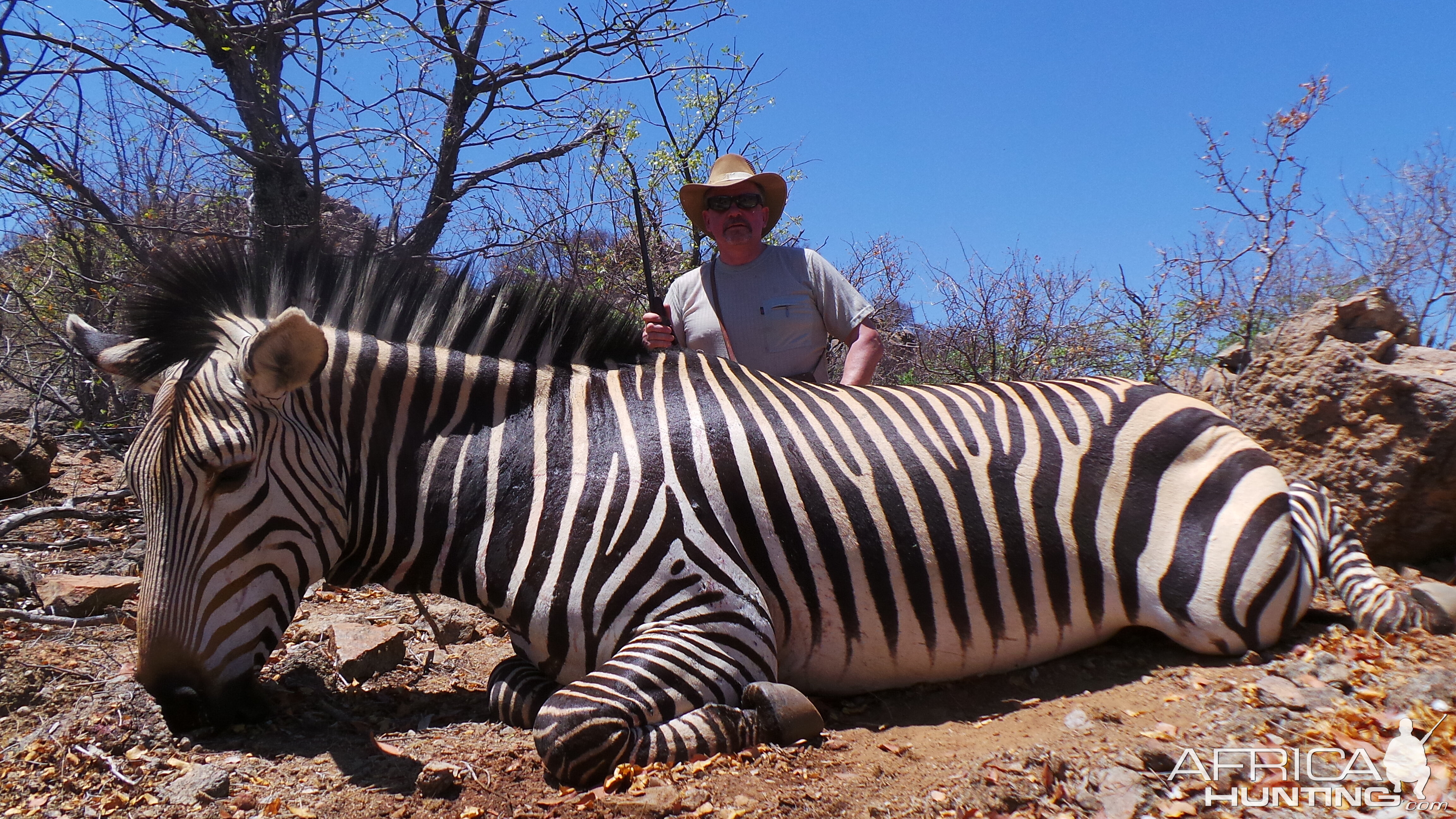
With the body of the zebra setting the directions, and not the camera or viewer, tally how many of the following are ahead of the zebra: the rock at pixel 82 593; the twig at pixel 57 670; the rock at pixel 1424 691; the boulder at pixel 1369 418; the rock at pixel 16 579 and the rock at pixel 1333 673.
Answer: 3

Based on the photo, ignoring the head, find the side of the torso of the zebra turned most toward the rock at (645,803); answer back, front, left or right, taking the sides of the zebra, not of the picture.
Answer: left

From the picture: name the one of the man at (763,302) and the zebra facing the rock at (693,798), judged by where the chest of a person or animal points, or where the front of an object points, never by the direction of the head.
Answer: the man

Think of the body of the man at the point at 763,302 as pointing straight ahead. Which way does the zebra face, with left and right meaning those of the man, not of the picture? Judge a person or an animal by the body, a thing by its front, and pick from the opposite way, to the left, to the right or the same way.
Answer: to the right

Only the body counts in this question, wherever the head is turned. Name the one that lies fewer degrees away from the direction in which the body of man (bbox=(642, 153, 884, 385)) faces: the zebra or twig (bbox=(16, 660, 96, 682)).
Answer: the zebra

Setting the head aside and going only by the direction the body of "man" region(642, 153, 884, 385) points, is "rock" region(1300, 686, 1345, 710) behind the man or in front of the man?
in front

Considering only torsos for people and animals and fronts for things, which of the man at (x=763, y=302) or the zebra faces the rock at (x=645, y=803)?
the man

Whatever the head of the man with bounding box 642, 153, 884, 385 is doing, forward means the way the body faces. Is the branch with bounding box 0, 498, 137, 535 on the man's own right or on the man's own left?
on the man's own right

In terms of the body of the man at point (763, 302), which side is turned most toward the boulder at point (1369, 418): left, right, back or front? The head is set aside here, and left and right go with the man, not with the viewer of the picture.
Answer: left

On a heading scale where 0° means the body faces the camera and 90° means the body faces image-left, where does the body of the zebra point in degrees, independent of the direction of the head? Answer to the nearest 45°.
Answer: approximately 90°

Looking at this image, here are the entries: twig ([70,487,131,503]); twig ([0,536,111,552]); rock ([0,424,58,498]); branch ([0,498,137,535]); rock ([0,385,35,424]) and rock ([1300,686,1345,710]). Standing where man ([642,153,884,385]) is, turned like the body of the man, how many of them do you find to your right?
5

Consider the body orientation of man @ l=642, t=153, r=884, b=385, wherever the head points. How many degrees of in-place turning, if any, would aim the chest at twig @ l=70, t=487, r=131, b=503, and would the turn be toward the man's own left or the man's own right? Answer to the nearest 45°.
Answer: approximately 90° to the man's own right

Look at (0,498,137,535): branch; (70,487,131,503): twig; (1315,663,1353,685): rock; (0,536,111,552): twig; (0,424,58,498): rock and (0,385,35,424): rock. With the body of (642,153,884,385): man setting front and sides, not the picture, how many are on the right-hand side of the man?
5

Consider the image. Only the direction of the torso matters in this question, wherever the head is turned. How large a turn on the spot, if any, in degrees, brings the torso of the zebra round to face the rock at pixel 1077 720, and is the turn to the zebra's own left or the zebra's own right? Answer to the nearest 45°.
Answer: approximately 180°

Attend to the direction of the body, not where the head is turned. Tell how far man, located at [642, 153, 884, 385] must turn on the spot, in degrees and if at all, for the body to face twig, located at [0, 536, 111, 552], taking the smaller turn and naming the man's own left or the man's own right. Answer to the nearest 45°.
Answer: approximately 90° to the man's own right
